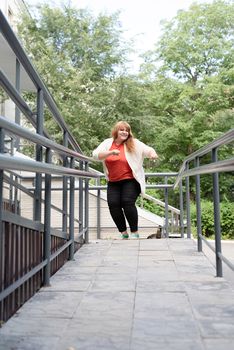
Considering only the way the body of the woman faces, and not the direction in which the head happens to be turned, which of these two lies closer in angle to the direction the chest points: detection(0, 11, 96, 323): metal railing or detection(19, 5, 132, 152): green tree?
the metal railing

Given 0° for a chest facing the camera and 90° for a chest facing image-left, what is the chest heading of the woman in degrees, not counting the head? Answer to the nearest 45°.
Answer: approximately 0°

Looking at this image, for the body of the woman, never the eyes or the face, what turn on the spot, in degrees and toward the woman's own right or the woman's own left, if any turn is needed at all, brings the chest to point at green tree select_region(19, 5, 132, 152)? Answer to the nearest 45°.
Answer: approximately 180°

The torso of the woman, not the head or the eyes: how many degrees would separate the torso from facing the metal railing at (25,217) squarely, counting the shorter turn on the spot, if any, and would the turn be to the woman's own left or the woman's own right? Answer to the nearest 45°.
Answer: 0° — they already face it
